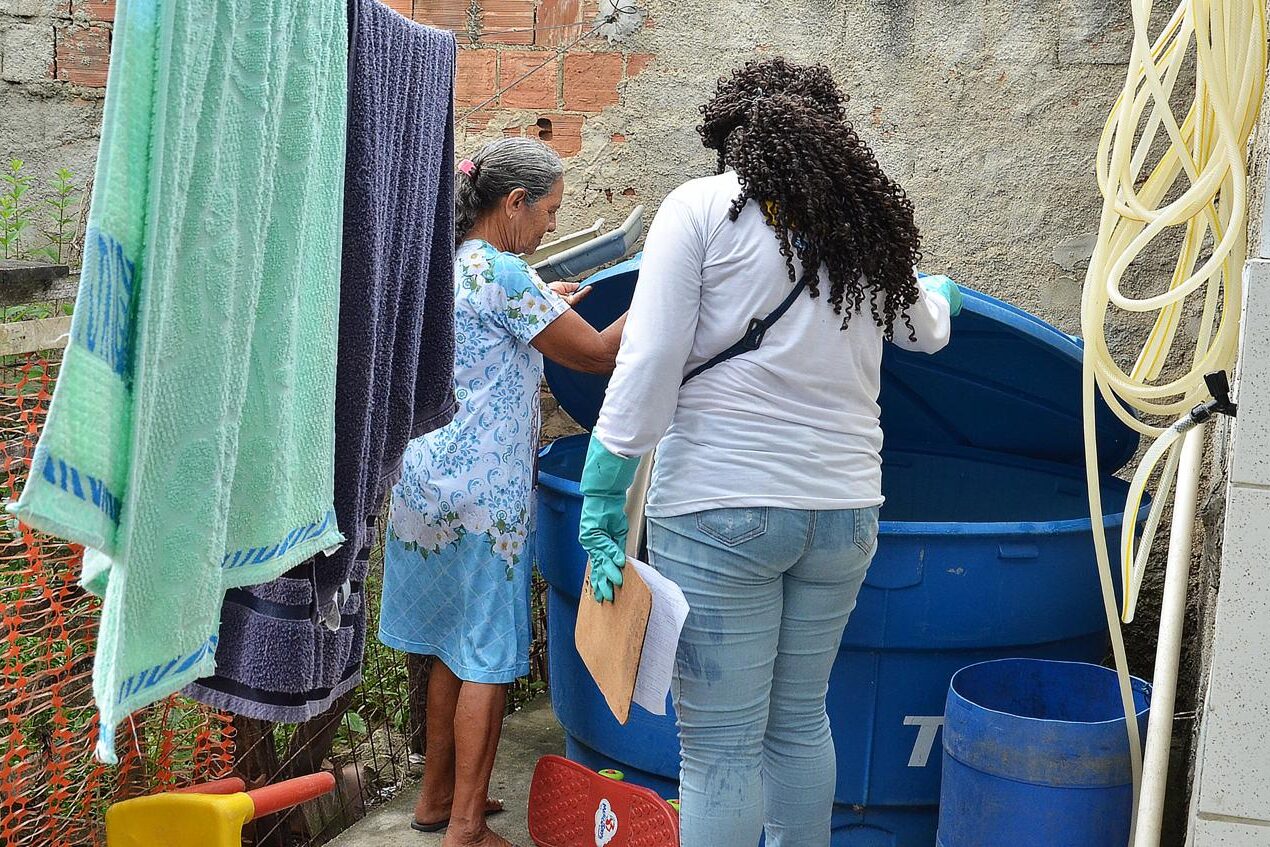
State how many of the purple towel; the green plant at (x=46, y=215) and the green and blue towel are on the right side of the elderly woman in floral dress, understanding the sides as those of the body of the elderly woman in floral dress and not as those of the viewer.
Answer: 2

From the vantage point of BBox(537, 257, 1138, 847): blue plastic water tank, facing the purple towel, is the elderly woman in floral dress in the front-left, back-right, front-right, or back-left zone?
front-right

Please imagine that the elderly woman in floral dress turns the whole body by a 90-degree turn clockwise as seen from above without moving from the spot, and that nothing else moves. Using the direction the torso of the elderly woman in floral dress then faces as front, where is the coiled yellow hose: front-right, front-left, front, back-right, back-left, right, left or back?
front-left

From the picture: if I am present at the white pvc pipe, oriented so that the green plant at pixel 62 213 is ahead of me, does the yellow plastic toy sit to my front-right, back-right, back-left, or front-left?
front-left

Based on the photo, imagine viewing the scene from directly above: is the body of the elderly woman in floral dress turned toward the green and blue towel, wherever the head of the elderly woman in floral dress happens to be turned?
no

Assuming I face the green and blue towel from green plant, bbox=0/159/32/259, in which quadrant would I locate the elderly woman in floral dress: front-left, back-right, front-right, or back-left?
front-left

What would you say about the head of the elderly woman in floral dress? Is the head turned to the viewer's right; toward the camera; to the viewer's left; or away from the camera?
to the viewer's right

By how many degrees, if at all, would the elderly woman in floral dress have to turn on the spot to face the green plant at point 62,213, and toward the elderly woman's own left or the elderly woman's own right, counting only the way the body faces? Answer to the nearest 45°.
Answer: approximately 135° to the elderly woman's own left

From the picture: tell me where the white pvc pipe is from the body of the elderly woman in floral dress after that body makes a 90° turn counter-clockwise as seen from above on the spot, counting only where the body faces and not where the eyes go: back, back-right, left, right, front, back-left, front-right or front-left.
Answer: back-right

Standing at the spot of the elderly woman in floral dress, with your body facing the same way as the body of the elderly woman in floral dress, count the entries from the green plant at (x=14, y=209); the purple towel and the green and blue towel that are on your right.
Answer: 2

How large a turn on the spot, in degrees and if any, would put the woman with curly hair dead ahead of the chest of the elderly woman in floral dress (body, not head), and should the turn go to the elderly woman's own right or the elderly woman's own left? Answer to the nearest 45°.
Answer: approximately 45° to the elderly woman's own right

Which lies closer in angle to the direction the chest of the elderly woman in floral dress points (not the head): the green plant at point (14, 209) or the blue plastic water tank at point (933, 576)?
the blue plastic water tank

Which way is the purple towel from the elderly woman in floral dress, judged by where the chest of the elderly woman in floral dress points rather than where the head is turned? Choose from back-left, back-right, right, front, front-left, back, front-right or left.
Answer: right

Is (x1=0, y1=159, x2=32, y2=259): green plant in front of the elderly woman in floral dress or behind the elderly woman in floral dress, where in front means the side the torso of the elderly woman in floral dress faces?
behind

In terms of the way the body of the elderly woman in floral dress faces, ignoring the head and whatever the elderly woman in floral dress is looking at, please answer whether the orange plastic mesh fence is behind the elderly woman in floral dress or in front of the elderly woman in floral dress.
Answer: behind

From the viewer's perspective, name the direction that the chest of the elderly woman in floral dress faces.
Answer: to the viewer's right

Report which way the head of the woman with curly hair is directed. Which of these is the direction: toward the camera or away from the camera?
away from the camera

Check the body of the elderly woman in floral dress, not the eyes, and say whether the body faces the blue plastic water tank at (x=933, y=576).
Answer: yes
